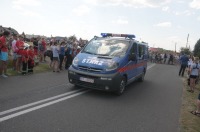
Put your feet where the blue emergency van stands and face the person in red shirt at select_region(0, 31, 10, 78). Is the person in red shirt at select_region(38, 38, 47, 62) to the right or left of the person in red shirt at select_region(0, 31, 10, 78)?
right

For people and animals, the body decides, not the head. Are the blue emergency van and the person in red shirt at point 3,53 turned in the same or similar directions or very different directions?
very different directions

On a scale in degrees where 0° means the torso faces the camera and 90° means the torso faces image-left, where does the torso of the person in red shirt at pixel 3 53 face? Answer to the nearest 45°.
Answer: approximately 270°

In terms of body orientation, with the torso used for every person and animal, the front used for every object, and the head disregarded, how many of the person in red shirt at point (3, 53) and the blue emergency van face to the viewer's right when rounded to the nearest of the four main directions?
1

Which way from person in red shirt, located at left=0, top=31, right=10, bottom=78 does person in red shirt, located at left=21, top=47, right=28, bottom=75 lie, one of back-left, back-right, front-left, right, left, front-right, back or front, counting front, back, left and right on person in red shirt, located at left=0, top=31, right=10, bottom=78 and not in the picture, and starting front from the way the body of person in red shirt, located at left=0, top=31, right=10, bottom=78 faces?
front-left

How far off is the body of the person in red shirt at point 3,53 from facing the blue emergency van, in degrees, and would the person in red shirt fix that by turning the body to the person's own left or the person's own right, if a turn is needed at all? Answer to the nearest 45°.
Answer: approximately 45° to the person's own right

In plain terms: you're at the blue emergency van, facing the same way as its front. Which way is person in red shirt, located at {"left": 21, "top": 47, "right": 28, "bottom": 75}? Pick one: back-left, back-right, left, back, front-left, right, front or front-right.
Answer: right

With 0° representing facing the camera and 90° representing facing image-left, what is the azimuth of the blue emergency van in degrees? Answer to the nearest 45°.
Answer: approximately 45°

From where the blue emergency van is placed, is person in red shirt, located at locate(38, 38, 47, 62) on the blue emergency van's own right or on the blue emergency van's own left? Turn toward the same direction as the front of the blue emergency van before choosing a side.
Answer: on the blue emergency van's own right

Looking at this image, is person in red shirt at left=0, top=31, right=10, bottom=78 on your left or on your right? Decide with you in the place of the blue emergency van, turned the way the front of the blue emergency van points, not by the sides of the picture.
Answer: on your right
